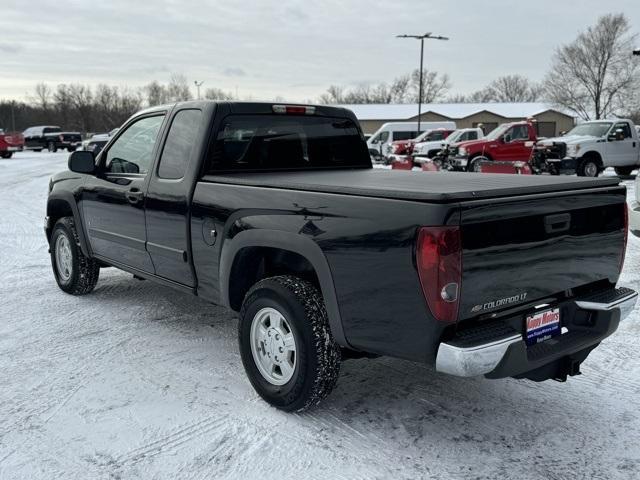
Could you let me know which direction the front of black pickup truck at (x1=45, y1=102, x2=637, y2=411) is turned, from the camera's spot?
facing away from the viewer and to the left of the viewer

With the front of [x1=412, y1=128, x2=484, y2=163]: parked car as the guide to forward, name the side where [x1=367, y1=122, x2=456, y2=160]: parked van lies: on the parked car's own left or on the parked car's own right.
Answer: on the parked car's own right

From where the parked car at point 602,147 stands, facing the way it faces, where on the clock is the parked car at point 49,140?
the parked car at point 49,140 is roughly at 2 o'clock from the parked car at point 602,147.

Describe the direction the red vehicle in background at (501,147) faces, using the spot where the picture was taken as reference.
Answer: facing the viewer and to the left of the viewer

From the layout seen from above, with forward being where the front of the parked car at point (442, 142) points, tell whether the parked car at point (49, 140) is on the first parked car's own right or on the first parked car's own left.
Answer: on the first parked car's own right

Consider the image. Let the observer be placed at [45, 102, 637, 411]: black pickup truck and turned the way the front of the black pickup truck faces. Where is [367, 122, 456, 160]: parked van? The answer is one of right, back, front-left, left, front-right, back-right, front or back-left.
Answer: front-right

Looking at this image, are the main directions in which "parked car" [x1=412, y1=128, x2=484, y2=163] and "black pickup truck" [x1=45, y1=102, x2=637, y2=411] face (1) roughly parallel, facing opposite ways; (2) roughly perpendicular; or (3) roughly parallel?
roughly perpendicular

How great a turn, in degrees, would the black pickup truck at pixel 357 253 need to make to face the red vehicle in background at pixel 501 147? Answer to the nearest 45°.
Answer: approximately 45° to its right

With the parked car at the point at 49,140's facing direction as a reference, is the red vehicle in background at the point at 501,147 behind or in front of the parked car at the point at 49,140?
behind

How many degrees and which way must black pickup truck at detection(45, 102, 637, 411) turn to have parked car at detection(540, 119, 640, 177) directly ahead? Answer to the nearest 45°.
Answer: approximately 90° to its right

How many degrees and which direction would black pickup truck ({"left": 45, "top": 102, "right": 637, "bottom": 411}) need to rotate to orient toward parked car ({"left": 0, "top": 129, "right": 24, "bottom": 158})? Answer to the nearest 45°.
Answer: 0° — it already faces it

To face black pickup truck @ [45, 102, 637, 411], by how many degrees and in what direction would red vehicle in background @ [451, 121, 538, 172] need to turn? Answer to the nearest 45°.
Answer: approximately 45° to its left

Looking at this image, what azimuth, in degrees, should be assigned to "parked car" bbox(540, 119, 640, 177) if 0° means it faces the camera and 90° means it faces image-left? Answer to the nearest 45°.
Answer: approximately 45°
